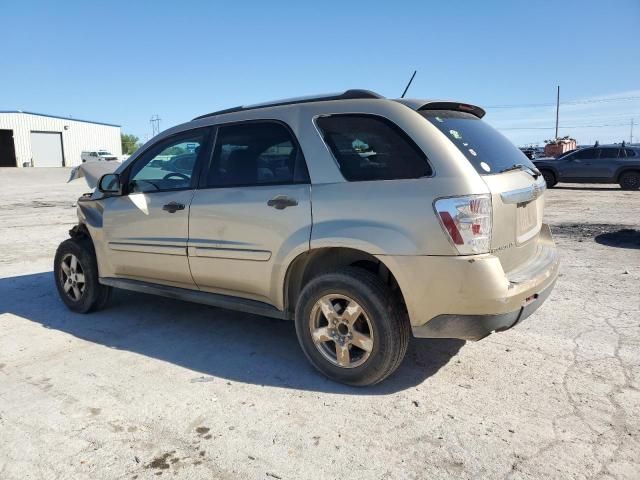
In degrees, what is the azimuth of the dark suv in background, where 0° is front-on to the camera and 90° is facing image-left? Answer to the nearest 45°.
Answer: approximately 90°

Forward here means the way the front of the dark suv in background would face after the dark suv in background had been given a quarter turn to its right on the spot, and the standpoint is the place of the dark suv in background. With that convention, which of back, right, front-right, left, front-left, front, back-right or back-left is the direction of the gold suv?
back

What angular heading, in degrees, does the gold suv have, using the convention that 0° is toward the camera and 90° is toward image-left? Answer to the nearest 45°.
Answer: approximately 135°
